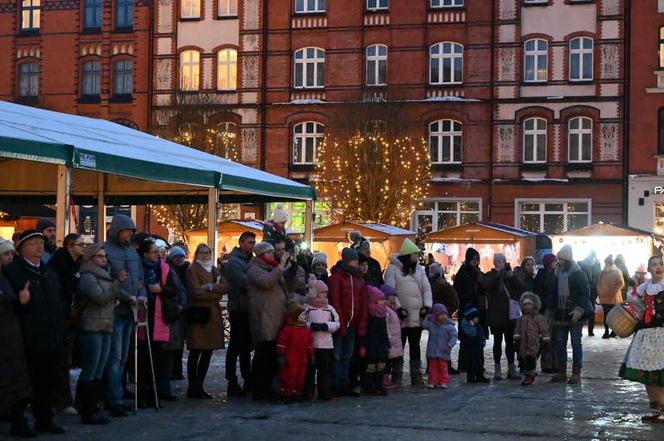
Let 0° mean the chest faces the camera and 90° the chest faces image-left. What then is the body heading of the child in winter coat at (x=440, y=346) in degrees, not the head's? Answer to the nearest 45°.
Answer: approximately 0°

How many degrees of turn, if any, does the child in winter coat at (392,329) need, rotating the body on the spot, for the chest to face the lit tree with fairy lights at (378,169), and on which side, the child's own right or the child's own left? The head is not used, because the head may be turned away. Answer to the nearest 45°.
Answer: approximately 135° to the child's own left

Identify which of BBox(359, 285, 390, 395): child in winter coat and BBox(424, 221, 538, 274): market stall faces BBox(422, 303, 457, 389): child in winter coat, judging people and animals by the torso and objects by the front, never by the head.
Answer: the market stall

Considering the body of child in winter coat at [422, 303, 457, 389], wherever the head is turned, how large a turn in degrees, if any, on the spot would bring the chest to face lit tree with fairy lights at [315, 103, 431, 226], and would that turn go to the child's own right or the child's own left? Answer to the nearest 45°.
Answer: approximately 180°

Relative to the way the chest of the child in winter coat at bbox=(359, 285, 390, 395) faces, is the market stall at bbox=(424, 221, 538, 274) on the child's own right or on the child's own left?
on the child's own left

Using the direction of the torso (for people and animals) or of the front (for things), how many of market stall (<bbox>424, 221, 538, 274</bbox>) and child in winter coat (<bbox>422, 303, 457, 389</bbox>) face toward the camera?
2

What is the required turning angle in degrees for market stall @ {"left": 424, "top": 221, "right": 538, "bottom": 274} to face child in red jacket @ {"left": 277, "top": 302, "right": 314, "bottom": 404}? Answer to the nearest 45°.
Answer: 0° — it already faces them
